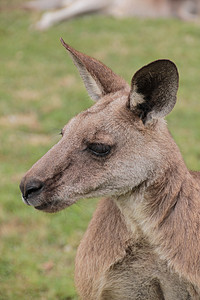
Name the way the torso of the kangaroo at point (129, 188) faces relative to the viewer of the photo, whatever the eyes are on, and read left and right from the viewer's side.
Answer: facing the viewer and to the left of the viewer

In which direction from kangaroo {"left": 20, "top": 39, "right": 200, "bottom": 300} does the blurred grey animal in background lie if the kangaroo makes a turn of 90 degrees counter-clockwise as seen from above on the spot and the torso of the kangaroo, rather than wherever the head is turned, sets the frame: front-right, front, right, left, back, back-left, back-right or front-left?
back-left
